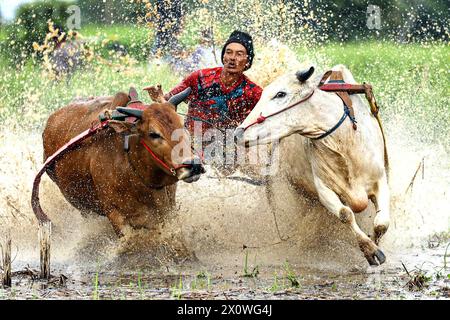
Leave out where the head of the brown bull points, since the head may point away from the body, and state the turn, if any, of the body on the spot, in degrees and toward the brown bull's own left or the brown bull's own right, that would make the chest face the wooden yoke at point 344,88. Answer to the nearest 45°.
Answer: approximately 45° to the brown bull's own left

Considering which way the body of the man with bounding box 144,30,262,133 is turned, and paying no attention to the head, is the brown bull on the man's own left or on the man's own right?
on the man's own right

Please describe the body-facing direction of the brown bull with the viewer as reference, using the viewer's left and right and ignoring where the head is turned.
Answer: facing the viewer and to the right of the viewer

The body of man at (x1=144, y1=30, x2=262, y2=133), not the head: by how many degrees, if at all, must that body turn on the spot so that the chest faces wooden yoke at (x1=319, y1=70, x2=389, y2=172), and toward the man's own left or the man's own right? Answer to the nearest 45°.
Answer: approximately 45° to the man's own left

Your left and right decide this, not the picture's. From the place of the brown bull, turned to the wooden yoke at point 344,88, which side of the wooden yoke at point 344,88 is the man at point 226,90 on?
left

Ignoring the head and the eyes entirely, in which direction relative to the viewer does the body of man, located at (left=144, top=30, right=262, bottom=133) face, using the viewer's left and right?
facing the viewer
